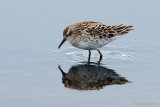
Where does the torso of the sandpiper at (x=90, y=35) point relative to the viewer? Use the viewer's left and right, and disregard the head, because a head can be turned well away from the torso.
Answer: facing to the left of the viewer
